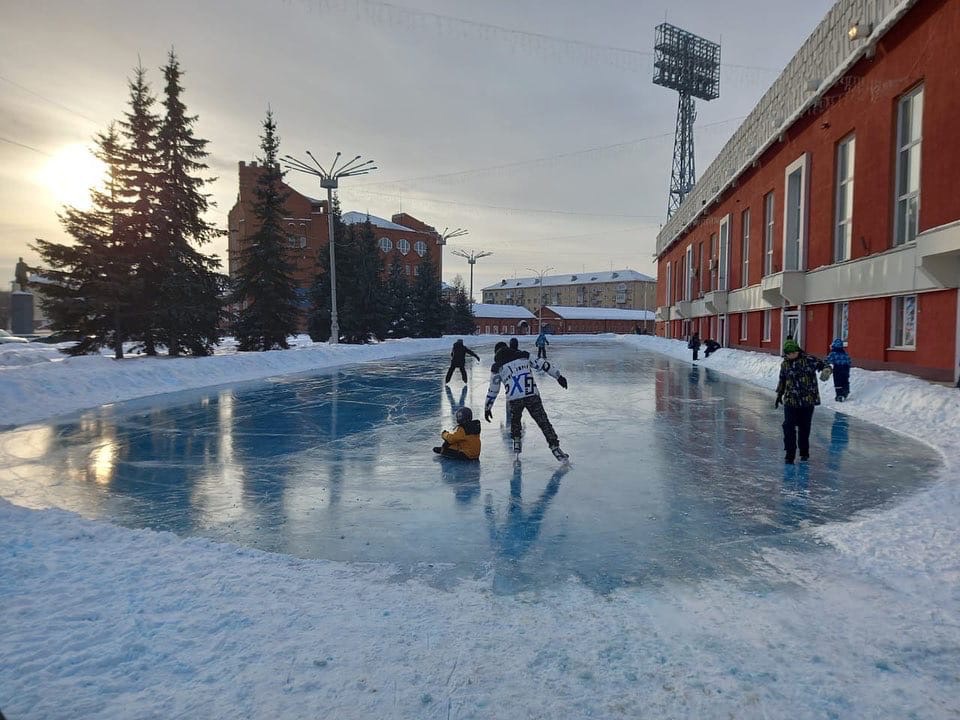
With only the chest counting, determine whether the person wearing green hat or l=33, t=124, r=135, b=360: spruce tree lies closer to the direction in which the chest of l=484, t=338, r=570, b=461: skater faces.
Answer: the spruce tree

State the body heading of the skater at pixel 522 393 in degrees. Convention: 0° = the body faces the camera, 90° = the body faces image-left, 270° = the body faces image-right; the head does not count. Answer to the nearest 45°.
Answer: approximately 180°

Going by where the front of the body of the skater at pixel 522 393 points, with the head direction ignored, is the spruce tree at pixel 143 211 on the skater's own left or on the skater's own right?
on the skater's own left

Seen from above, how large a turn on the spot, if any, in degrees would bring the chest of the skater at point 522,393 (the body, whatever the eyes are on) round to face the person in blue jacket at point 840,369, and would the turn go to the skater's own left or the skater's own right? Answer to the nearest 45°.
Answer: approximately 45° to the skater's own right
